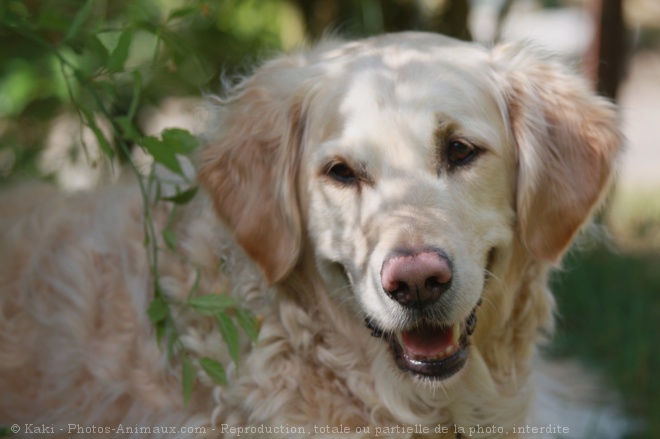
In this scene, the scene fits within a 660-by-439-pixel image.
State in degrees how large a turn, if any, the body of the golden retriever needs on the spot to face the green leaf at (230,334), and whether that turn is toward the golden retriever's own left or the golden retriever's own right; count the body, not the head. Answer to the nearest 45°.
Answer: approximately 90° to the golden retriever's own right

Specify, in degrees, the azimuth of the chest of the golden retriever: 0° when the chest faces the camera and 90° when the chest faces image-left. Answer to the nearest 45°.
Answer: approximately 315°
